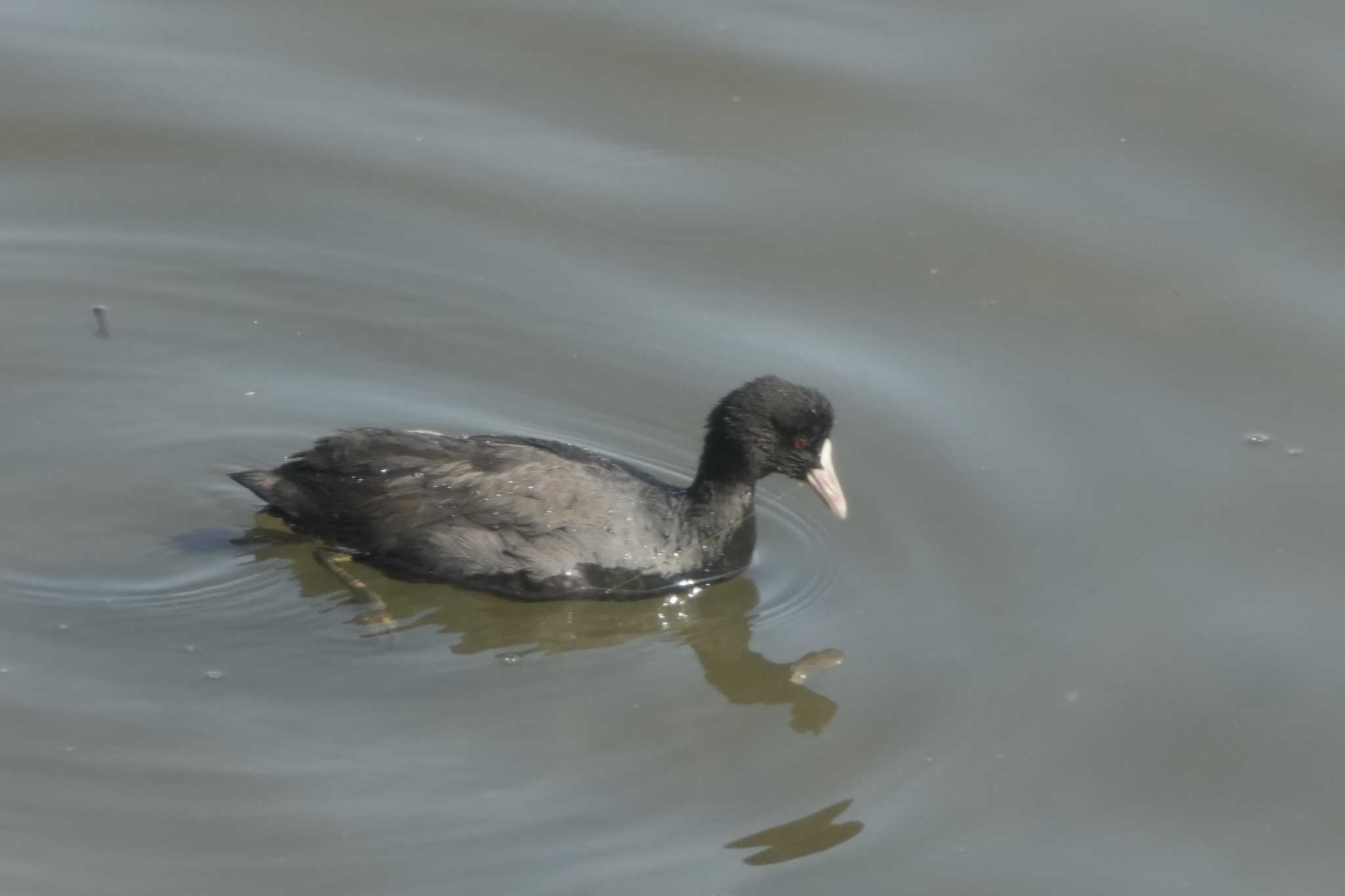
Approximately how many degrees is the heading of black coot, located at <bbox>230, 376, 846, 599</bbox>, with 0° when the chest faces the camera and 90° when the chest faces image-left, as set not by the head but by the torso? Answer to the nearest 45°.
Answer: approximately 270°
